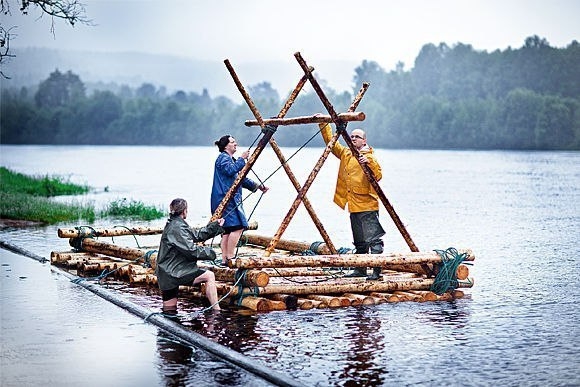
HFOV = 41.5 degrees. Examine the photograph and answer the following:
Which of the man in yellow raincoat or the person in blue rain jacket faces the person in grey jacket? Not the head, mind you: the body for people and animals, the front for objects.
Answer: the man in yellow raincoat

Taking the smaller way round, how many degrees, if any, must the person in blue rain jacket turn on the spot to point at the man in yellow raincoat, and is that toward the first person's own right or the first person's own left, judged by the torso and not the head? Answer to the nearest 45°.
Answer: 0° — they already face them

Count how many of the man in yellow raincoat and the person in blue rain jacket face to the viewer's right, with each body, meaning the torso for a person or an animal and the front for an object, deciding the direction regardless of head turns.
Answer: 1

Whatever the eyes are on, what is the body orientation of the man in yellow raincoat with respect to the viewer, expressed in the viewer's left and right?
facing the viewer and to the left of the viewer

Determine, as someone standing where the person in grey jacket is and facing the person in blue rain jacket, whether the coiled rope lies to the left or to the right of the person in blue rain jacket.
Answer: right

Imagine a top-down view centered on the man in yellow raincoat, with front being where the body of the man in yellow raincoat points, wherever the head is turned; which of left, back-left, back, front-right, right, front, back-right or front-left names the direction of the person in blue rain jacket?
front-right

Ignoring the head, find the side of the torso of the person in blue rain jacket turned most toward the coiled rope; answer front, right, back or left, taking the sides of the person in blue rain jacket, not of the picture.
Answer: front

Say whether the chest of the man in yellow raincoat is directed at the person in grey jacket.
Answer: yes

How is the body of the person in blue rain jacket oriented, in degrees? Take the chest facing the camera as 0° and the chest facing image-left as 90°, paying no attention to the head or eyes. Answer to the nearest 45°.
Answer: approximately 270°

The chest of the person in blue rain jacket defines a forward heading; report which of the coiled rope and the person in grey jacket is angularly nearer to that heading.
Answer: the coiled rope

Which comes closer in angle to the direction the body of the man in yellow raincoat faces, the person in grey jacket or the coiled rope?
the person in grey jacket

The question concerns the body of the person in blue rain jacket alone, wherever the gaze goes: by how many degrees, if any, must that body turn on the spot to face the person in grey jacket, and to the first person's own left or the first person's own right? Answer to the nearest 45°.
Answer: approximately 90° to the first person's own right
